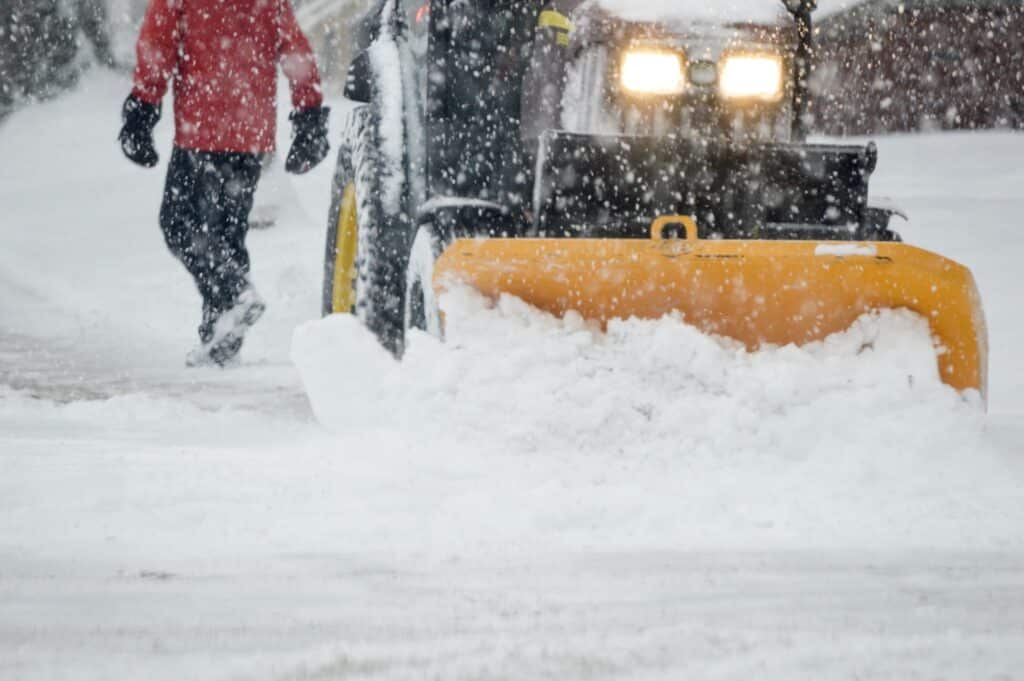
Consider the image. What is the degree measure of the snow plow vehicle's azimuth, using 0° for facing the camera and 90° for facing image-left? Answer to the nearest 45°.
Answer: approximately 315°
